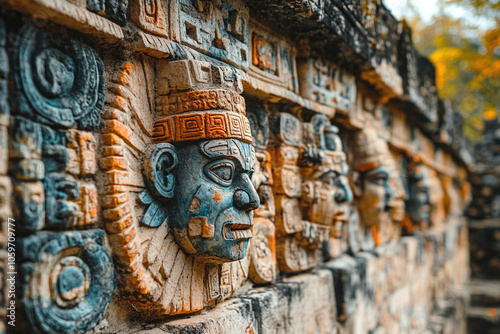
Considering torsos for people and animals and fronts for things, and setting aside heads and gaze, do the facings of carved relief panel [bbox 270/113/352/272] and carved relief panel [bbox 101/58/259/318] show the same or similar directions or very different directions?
same or similar directions

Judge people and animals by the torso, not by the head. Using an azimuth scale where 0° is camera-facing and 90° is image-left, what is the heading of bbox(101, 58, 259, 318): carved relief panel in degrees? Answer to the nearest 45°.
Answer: approximately 315°

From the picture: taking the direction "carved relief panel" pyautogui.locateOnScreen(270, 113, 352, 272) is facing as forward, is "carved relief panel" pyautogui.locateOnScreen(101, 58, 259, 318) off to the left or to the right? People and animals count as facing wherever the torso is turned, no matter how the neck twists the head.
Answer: on its right

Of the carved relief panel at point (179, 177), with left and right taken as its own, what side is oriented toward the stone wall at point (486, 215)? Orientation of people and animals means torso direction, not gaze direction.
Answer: left

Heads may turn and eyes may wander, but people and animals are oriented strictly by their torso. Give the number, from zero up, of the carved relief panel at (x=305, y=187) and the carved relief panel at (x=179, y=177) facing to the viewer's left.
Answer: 0
